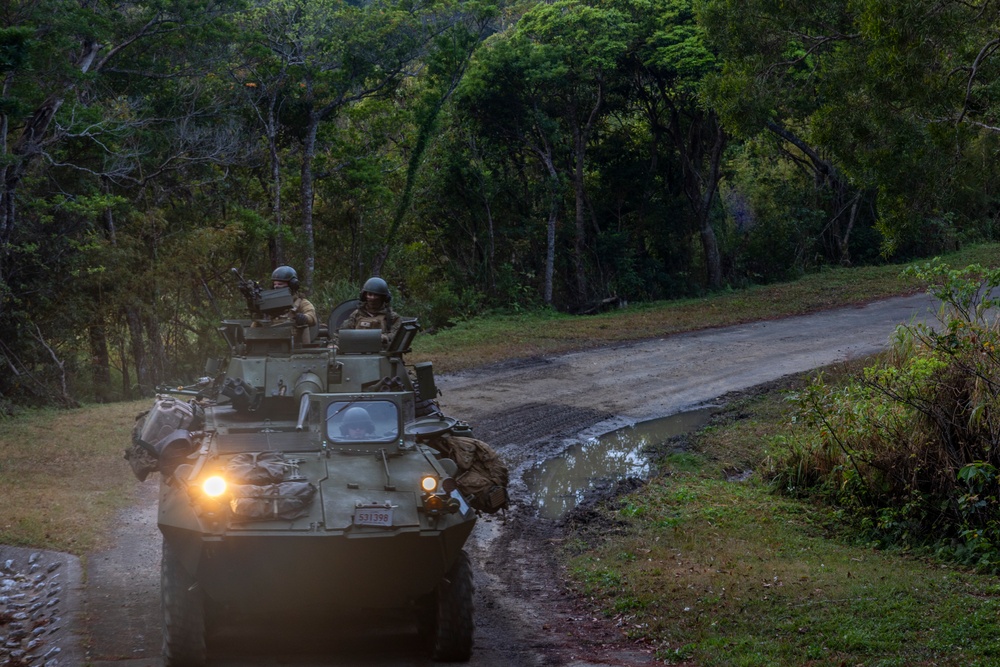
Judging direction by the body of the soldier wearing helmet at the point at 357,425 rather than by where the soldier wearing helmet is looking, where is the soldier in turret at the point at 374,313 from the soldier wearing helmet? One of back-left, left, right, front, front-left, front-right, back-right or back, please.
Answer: back

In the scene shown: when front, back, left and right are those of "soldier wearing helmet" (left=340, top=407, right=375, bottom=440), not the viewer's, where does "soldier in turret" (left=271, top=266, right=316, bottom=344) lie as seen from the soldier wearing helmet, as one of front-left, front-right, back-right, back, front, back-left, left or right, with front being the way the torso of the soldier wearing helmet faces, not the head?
back

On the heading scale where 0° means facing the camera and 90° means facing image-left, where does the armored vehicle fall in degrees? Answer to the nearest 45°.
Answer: approximately 0°
